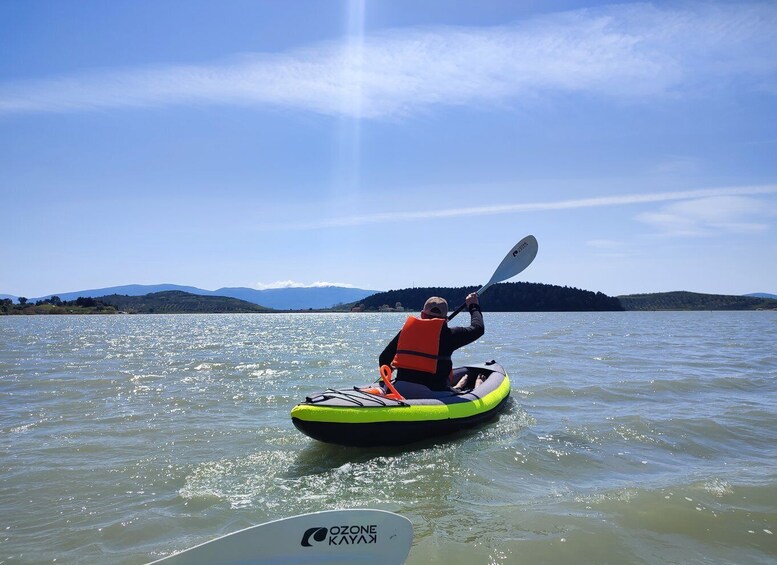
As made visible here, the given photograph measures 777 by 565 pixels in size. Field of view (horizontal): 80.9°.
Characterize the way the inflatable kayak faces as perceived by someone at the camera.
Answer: facing away from the viewer and to the right of the viewer

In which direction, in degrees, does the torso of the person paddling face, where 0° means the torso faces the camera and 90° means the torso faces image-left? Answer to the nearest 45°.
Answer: approximately 225°
